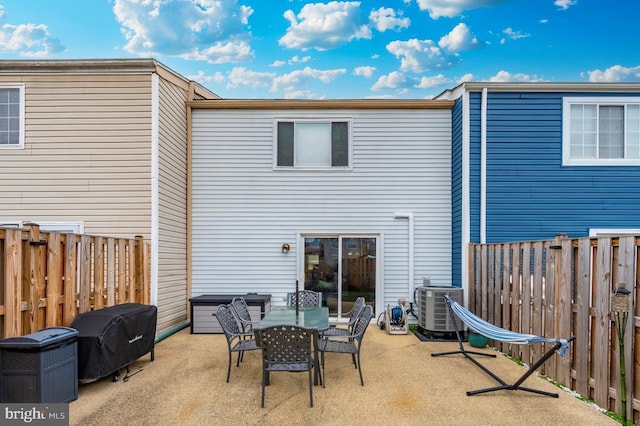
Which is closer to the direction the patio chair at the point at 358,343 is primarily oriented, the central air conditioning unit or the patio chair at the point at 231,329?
the patio chair

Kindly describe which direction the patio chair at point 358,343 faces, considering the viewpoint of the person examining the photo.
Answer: facing to the left of the viewer

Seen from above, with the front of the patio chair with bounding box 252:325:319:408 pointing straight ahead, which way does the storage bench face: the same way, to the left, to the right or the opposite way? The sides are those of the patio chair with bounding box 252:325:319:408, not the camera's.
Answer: the opposite way

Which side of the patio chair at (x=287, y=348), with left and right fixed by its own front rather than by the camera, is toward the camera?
back

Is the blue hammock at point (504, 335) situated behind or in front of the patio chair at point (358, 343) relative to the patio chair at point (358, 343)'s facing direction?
behind

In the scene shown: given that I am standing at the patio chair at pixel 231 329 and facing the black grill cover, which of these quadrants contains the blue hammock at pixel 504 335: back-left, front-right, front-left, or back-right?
back-left

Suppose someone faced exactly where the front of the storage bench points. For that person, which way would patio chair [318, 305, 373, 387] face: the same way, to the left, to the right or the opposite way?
to the right

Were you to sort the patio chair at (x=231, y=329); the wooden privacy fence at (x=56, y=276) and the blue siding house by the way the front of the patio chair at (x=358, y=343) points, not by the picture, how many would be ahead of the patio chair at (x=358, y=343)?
2

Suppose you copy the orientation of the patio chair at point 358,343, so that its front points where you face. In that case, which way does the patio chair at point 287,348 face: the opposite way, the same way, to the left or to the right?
to the right
